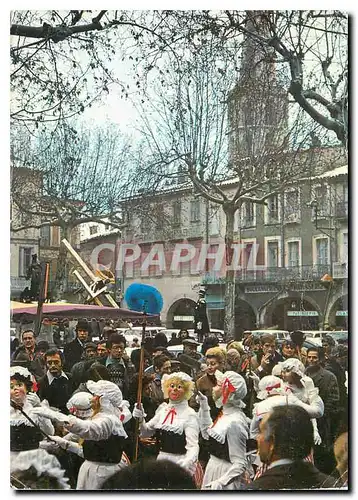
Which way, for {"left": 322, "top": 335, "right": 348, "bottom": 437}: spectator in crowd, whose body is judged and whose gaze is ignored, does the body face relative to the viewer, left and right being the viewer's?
facing to the left of the viewer

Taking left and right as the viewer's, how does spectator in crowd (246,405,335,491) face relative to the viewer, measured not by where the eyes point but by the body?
facing away from the viewer and to the left of the viewer

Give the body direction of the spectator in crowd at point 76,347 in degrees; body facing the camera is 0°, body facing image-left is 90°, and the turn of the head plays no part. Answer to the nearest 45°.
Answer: approximately 315°

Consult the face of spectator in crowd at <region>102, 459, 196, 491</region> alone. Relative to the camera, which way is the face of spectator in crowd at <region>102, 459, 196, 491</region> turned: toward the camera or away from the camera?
away from the camera
